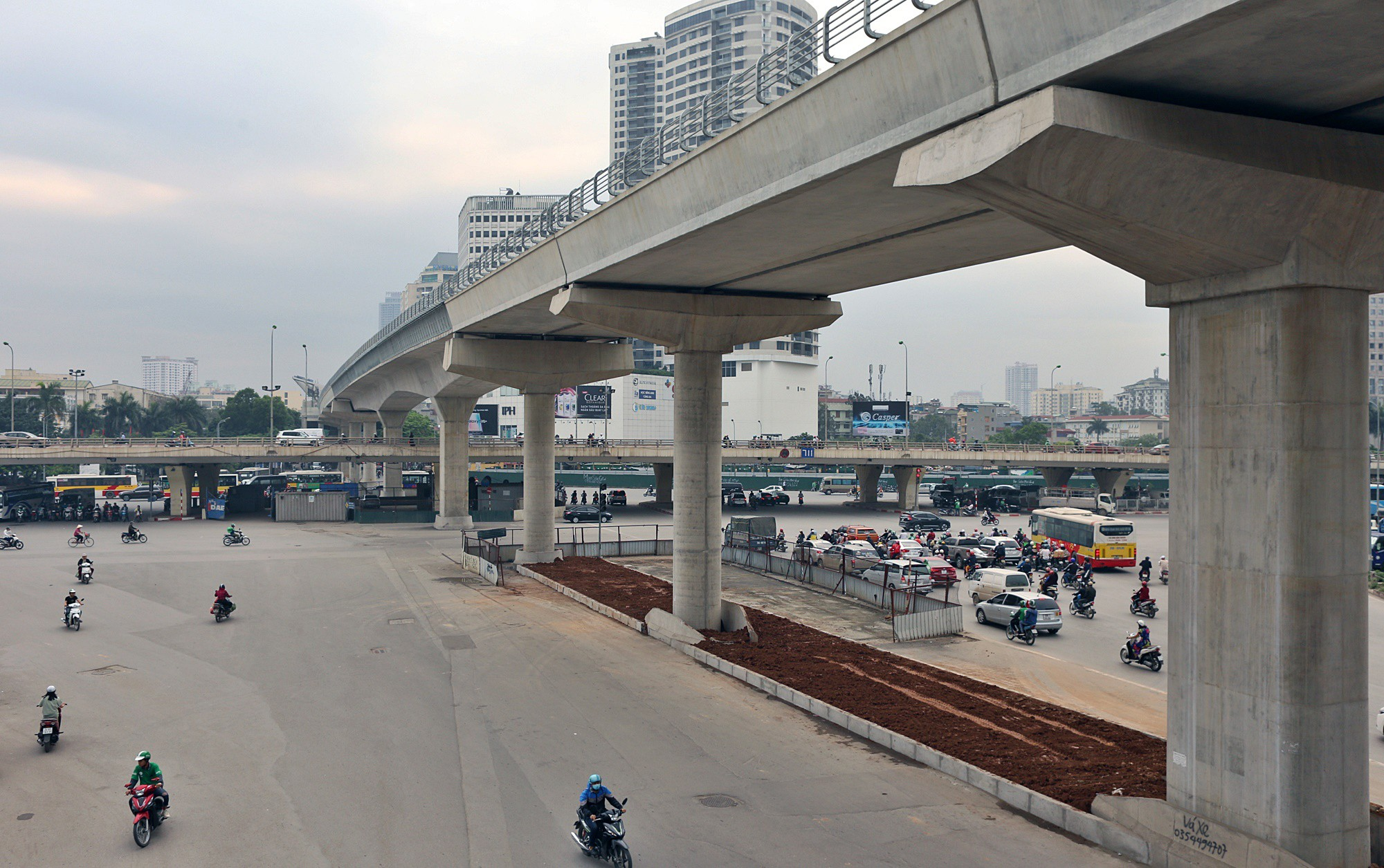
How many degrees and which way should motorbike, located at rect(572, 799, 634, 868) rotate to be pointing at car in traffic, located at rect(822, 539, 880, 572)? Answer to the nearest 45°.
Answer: approximately 135° to its left

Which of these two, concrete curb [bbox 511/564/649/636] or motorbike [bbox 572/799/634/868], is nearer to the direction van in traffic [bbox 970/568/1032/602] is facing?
the concrete curb

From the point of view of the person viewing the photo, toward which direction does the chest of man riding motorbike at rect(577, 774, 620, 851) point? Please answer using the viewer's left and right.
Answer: facing the viewer and to the right of the viewer

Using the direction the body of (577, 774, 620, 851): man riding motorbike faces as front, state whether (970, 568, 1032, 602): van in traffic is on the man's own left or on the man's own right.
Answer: on the man's own left

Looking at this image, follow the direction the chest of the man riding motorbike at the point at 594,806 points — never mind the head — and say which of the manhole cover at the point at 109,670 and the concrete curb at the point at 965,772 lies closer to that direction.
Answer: the concrete curb
